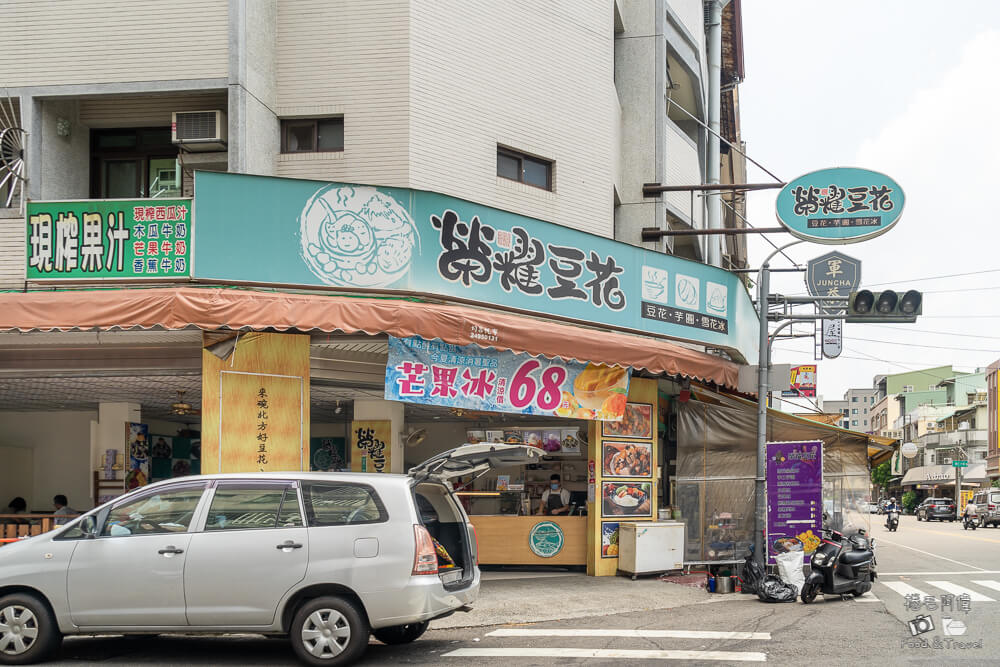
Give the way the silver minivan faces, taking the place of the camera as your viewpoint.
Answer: facing to the left of the viewer

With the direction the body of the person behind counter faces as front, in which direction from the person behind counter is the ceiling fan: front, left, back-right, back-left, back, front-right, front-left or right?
right

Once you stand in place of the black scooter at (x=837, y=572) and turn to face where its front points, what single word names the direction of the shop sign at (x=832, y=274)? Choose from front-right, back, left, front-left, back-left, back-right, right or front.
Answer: back-right

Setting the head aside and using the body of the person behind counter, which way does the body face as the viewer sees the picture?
toward the camera

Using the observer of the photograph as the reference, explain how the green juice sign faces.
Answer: facing the viewer

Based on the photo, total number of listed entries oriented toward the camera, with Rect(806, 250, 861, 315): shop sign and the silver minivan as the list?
1
